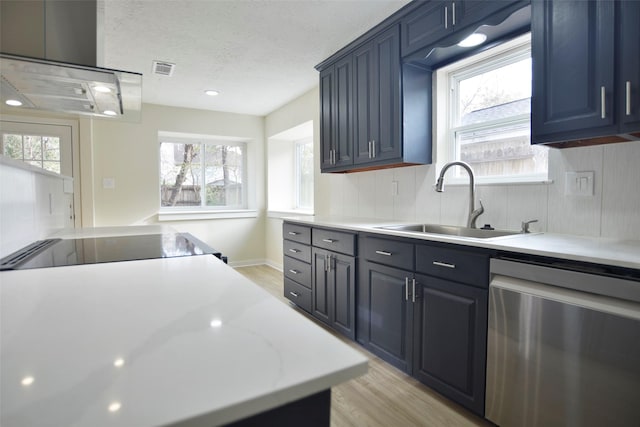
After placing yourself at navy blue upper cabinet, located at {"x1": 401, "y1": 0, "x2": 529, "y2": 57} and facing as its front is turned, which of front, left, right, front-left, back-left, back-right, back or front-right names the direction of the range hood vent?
front

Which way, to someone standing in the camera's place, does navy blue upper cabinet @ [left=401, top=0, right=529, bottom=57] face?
facing the viewer and to the left of the viewer

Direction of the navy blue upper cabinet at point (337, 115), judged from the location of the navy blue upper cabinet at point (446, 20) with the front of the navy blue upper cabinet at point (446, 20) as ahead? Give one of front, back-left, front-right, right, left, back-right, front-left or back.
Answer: right

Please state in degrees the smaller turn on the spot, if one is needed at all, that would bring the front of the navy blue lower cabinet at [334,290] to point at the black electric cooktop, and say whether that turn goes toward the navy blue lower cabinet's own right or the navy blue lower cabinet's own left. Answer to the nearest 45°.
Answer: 0° — it already faces it

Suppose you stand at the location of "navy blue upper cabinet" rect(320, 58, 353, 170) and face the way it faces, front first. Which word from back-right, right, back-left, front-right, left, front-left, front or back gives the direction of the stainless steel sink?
left

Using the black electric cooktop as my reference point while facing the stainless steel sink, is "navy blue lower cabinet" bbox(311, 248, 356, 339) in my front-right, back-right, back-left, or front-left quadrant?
front-left

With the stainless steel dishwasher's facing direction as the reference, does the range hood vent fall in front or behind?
in front

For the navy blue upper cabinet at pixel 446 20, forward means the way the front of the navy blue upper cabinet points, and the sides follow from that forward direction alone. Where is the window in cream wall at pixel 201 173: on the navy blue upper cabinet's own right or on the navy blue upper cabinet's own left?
on the navy blue upper cabinet's own right

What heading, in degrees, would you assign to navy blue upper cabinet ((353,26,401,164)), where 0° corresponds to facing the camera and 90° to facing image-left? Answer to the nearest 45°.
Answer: approximately 45°

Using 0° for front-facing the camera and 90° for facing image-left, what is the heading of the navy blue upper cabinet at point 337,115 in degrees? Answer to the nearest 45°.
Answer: approximately 45°

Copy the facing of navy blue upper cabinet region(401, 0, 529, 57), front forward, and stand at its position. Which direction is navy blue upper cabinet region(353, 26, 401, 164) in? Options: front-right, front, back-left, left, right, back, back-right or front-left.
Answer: right

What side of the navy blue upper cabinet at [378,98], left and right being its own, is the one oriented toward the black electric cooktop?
front

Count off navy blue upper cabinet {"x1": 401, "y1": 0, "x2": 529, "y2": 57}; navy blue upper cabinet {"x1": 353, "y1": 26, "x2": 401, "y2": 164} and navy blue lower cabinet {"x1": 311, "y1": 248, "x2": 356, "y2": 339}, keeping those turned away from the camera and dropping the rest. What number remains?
0

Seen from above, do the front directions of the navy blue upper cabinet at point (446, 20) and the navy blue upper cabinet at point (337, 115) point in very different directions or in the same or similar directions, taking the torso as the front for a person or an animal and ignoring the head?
same or similar directions

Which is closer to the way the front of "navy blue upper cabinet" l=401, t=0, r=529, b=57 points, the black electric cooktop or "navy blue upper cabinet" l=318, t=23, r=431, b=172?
the black electric cooktop
